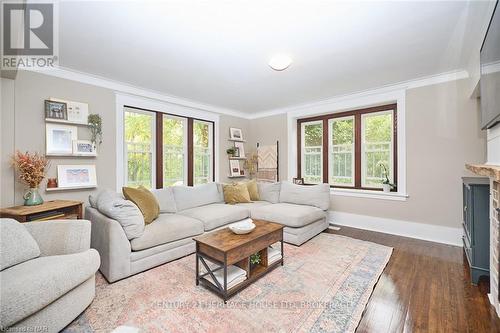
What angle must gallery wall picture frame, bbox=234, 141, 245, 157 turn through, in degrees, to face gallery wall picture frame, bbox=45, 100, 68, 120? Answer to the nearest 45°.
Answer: approximately 90° to its right

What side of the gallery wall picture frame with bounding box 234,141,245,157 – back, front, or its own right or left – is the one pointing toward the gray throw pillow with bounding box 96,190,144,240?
right

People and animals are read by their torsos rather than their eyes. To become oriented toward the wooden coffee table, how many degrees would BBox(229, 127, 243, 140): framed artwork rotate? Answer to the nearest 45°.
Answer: approximately 45° to its right

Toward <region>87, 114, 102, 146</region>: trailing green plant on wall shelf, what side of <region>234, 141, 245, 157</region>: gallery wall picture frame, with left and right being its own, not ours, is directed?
right

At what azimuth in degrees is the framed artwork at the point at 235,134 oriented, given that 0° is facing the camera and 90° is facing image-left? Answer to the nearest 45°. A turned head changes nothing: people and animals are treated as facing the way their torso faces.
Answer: approximately 315°

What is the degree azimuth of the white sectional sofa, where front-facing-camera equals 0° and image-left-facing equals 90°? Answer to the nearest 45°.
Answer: approximately 315°

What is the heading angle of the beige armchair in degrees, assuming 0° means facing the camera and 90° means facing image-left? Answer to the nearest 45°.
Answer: approximately 315°

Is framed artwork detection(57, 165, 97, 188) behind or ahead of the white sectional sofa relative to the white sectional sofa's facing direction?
behind

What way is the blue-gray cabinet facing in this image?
to the viewer's left
